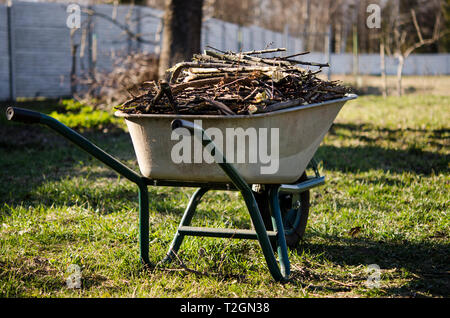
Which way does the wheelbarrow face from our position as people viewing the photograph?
facing away from the viewer and to the right of the viewer

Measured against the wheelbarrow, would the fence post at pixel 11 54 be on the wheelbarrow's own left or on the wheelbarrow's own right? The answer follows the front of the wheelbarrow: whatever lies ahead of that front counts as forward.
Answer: on the wheelbarrow's own left

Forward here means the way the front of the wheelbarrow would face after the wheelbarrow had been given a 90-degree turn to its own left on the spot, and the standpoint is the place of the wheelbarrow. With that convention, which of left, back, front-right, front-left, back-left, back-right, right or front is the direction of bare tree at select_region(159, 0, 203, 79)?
front-right
